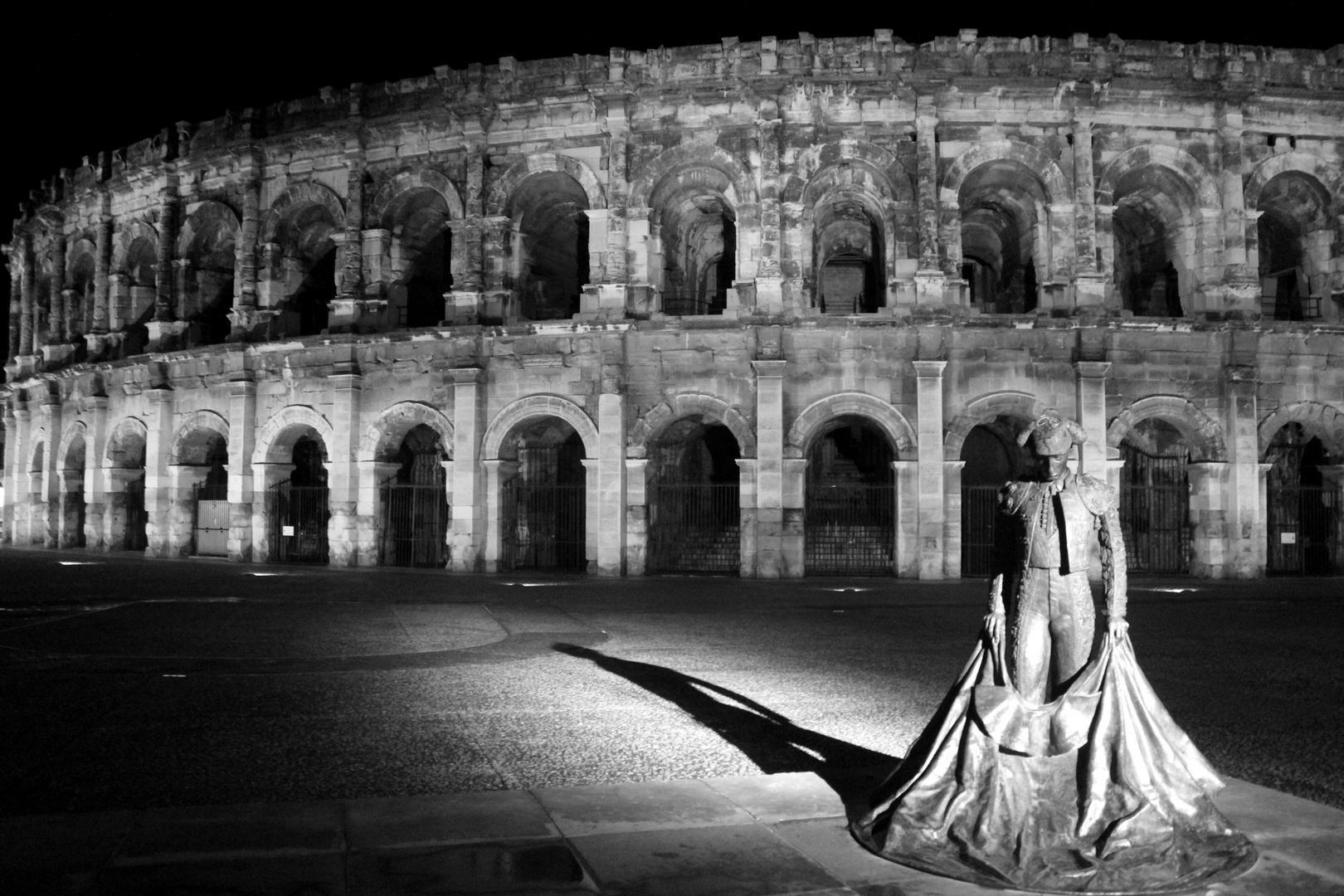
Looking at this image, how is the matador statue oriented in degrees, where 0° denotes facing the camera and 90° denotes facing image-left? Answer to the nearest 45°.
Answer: approximately 0°

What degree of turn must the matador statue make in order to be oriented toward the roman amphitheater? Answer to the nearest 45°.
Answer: approximately 180°
